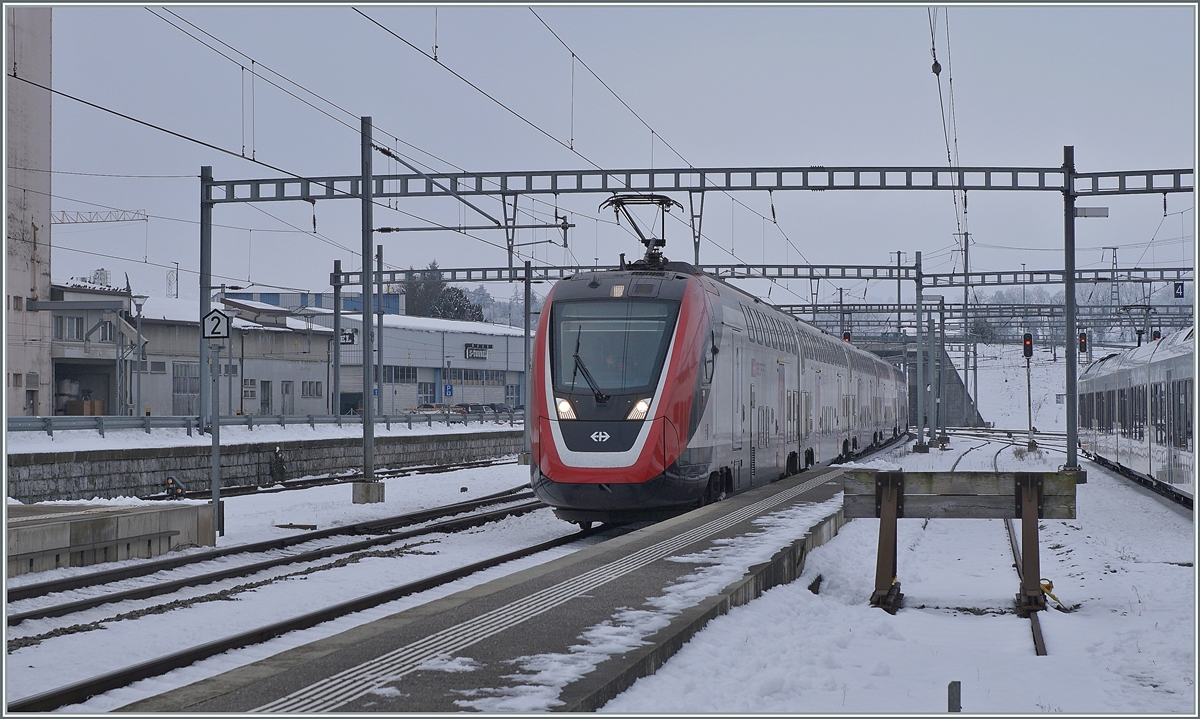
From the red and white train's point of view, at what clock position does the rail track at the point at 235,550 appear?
The rail track is roughly at 1 o'clock from the red and white train.

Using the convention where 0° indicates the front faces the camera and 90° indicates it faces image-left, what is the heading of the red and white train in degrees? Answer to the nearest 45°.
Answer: approximately 45°

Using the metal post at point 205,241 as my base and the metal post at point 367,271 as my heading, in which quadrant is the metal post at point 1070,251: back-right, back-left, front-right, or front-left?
front-left

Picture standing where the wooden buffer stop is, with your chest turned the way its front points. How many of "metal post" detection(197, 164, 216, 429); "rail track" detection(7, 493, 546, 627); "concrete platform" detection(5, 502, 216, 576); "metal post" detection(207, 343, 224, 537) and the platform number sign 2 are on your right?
0

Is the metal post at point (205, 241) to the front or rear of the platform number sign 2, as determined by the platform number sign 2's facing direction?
to the rear

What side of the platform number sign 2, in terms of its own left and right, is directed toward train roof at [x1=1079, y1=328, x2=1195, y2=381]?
left

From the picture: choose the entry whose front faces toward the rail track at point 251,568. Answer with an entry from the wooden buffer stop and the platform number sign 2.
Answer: the platform number sign 2

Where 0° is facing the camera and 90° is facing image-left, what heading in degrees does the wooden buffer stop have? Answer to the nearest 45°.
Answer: approximately 180°

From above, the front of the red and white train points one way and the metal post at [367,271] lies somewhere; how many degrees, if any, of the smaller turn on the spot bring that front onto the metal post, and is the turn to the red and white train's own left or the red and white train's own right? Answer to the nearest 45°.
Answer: approximately 90° to the red and white train's own right

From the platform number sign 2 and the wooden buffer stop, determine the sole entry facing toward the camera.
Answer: the platform number sign 2

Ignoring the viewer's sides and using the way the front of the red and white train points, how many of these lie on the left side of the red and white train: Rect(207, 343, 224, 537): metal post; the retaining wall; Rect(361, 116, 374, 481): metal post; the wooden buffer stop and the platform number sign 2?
1

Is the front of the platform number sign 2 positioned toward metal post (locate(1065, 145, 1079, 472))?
no

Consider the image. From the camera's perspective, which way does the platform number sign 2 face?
toward the camera

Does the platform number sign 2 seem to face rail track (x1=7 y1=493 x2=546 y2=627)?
yes

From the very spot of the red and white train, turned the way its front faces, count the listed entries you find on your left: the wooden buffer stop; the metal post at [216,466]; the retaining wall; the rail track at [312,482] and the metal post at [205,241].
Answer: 1
